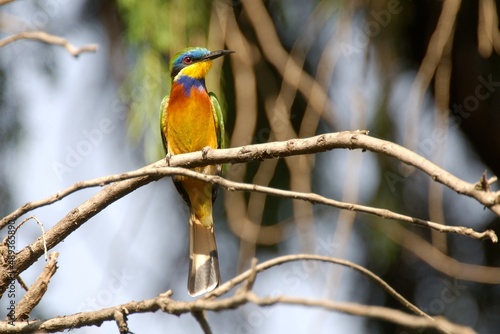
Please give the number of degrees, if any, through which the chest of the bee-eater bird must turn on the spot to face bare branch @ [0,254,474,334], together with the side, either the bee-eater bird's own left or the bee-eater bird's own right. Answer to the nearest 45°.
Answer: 0° — it already faces it

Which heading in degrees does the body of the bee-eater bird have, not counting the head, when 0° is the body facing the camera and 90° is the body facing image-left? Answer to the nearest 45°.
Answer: approximately 0°
